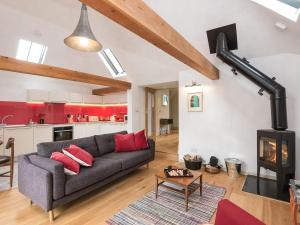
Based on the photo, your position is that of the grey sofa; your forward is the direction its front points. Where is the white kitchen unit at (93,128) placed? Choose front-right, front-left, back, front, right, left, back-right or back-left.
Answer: back-left

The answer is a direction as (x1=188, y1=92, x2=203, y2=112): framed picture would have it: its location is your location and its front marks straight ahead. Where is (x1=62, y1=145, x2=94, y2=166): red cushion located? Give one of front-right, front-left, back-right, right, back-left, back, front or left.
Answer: front-right

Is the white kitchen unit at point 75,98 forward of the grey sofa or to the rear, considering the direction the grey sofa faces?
to the rear

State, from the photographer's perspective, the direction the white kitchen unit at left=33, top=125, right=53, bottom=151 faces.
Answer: facing the viewer

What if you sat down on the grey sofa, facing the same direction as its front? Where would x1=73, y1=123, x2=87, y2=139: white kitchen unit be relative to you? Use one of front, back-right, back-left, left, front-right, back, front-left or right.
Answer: back-left

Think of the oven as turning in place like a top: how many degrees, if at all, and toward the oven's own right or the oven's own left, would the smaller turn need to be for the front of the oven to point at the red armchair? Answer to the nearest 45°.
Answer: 0° — it already faces it

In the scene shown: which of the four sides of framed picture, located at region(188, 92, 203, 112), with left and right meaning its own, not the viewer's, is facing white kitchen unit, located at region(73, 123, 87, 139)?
right

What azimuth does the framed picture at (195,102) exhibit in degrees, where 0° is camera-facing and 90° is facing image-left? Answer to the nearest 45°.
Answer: approximately 0°

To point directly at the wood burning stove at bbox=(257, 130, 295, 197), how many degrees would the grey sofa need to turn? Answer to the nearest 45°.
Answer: approximately 45° to its left

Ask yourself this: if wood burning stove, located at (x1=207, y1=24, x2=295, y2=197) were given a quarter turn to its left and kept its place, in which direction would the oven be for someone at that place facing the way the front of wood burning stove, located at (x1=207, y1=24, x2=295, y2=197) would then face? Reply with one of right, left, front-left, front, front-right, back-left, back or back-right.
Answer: back-right

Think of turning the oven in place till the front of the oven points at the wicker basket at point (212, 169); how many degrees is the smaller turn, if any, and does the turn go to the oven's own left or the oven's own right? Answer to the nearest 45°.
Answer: approximately 45° to the oven's own left

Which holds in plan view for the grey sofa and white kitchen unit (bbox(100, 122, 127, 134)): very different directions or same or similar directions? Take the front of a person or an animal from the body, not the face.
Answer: same or similar directions

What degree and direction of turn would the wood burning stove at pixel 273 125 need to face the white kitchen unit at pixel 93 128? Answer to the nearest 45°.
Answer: approximately 45° to its right

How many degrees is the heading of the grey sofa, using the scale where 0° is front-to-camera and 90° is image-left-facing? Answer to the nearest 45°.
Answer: approximately 315°

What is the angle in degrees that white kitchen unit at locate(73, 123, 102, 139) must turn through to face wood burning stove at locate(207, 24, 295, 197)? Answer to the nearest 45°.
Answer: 0° — it already faces it
